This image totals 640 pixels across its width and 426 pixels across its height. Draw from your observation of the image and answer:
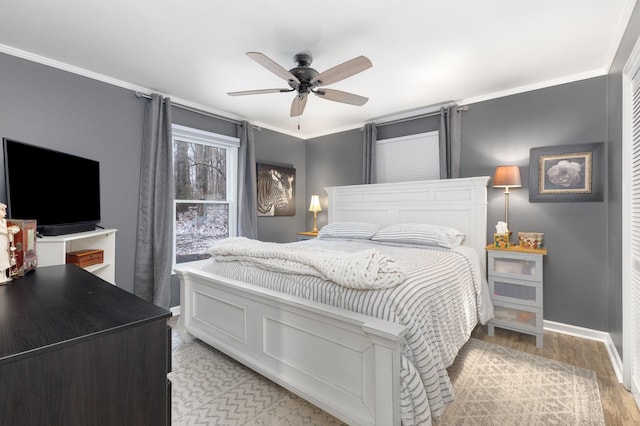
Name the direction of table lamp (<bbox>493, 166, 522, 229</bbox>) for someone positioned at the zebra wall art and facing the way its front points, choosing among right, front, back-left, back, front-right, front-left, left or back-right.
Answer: front

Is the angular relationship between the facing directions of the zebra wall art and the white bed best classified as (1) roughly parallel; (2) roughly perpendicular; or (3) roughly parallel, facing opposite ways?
roughly perpendicular

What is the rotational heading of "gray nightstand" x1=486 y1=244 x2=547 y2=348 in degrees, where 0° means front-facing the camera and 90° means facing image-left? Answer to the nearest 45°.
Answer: approximately 45°

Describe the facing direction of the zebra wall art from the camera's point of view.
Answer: facing the viewer and to the right of the viewer

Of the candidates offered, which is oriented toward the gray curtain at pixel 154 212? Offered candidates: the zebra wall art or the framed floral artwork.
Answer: the framed floral artwork

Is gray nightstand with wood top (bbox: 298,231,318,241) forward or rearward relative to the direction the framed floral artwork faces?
forward

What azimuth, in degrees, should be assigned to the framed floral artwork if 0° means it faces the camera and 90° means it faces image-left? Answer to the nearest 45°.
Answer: approximately 45°

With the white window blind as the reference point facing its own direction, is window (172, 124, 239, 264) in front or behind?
in front

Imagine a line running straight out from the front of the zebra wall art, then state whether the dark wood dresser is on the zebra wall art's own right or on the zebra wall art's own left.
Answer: on the zebra wall art's own right

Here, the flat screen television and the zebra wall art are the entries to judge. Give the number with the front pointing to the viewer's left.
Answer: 0

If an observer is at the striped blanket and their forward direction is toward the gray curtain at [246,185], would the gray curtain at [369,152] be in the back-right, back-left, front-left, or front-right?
front-right
